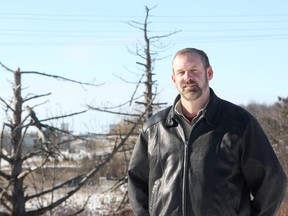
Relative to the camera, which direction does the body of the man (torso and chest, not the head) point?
toward the camera

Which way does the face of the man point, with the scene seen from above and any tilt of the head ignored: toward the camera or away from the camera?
toward the camera
